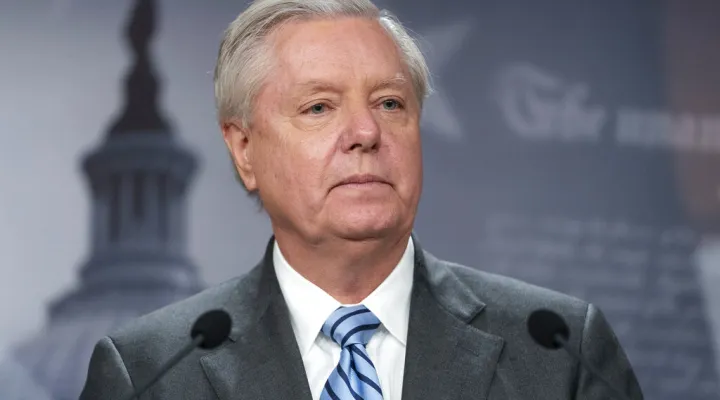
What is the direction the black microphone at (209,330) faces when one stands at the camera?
facing away from the viewer and to the right of the viewer

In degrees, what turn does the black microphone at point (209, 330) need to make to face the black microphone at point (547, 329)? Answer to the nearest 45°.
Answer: approximately 45° to its right

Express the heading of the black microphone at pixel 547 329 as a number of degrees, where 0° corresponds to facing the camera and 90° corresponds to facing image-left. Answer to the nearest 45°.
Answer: approximately 135°

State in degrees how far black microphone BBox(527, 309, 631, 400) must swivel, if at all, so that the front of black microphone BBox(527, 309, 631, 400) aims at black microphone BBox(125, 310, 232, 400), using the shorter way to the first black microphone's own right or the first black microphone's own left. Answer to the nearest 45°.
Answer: approximately 45° to the first black microphone's own left

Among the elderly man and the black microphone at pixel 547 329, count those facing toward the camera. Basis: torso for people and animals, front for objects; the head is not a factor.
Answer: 1

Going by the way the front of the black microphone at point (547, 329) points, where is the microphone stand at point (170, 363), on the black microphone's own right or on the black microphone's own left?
on the black microphone's own left

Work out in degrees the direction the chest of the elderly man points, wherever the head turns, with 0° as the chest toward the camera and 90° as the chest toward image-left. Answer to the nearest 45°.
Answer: approximately 0°

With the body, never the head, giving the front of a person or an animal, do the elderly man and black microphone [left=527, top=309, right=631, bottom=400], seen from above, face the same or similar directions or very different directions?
very different directions
